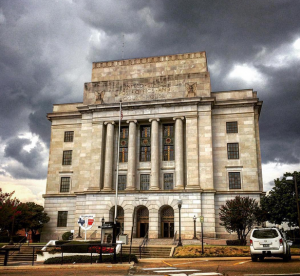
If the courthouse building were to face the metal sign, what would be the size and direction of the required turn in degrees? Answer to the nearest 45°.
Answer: approximately 45° to its right

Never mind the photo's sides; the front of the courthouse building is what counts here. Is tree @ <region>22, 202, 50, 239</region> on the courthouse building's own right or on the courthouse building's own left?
on the courthouse building's own right

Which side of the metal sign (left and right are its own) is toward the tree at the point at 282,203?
left

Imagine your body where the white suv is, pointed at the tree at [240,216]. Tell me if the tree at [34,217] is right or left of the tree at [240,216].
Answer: left

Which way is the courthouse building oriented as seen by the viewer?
toward the camera

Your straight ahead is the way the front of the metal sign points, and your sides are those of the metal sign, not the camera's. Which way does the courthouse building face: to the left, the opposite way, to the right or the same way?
the same way

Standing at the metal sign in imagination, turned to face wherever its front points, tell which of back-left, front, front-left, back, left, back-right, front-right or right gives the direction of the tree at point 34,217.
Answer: back-right

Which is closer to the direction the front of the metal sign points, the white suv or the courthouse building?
the white suv

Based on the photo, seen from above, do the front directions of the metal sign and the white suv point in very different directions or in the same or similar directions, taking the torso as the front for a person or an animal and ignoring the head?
very different directions

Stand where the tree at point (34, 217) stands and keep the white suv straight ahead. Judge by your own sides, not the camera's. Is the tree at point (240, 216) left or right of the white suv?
left

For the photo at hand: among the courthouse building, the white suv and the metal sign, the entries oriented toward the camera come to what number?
2
